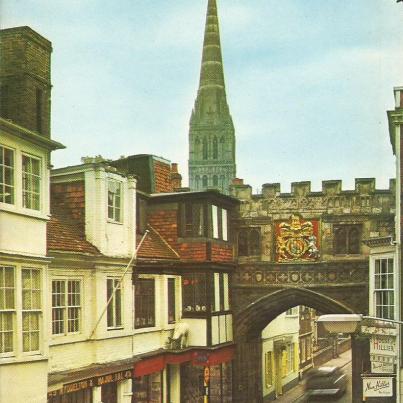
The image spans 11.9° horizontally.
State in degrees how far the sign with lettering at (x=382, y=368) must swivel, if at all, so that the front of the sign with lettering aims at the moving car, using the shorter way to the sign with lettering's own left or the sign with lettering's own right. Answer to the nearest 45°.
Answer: approximately 180°

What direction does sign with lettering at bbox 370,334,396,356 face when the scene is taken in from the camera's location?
facing the viewer

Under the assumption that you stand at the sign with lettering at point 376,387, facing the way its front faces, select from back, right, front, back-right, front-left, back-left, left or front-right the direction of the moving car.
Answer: back

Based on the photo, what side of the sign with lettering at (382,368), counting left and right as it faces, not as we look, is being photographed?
front

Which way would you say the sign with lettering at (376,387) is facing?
toward the camera

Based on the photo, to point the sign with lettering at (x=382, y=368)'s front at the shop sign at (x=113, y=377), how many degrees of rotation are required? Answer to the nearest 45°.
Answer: approximately 45° to its right

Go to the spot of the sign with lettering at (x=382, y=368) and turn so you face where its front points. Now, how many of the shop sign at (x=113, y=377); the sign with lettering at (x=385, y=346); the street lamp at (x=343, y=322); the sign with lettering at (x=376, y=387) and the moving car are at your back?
1
